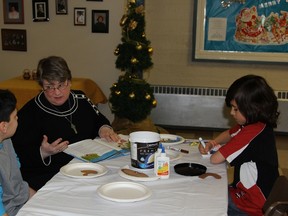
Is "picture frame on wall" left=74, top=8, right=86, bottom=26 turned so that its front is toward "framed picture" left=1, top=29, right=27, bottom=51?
no

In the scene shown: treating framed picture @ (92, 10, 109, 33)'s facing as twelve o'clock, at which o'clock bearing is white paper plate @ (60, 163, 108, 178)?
The white paper plate is roughly at 12 o'clock from the framed picture.

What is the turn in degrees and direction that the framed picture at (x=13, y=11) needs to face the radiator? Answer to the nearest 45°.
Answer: approximately 45° to its left

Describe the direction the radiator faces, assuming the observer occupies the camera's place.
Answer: facing the viewer

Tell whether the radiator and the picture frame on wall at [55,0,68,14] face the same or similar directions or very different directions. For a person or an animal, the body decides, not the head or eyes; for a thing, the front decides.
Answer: same or similar directions

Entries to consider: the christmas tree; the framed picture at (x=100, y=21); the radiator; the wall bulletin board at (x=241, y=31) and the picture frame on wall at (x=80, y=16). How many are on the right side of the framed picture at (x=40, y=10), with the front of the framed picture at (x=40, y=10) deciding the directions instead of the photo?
0

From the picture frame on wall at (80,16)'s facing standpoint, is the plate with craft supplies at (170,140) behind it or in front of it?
in front

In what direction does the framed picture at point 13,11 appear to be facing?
toward the camera

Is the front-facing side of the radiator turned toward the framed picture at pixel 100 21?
no

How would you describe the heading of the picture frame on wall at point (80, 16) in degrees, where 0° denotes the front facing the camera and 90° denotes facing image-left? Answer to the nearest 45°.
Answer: approximately 0°

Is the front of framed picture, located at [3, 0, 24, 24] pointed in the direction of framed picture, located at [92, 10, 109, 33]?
no

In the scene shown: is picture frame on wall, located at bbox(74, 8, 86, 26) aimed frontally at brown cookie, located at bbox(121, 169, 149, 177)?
yes

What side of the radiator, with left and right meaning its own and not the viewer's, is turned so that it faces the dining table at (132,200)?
front

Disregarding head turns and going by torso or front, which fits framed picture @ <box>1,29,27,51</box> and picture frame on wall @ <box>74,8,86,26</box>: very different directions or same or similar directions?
same or similar directions

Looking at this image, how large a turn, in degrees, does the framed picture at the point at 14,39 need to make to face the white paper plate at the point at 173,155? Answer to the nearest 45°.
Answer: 0° — it already faces it
